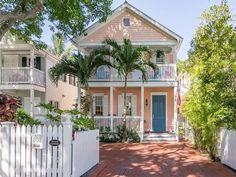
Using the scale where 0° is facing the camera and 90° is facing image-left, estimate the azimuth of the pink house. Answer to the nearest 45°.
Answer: approximately 0°

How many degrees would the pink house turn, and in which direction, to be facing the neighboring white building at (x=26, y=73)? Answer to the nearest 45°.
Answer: approximately 90° to its right

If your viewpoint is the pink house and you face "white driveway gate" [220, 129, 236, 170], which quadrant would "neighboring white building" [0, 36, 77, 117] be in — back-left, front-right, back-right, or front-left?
back-right

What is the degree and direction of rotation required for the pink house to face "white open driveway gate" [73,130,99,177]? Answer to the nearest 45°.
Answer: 0° — it already faces it
